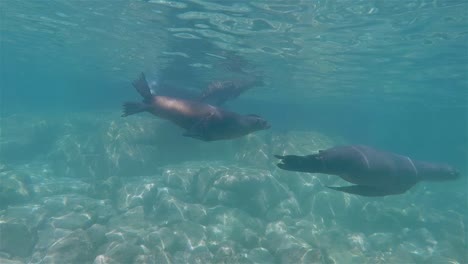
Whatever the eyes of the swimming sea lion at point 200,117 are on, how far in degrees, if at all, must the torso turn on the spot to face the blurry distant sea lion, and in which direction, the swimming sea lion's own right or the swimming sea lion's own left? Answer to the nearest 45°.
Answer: approximately 90° to the swimming sea lion's own left

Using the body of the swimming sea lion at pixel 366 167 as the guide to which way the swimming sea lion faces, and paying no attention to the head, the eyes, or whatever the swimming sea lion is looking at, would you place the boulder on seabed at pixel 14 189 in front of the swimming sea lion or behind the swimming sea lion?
behind

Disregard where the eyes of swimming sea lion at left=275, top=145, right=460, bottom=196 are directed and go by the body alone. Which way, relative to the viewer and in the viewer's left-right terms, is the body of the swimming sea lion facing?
facing to the right of the viewer

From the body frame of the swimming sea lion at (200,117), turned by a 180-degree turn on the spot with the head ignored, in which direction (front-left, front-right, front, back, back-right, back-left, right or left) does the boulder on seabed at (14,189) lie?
front-right

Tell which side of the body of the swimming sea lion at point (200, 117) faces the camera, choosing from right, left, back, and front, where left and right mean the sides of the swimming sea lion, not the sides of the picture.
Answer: right

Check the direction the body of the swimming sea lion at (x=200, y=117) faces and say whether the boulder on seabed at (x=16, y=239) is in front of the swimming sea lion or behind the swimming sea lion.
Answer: behind

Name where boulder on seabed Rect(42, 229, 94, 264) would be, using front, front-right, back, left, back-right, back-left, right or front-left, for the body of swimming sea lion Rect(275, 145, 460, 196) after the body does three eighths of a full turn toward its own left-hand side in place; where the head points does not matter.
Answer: front-left

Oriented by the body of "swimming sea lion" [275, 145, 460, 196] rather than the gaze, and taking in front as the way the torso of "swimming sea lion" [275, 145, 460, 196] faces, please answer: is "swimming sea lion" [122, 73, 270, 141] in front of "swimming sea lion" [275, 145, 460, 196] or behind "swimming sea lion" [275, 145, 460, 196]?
behind

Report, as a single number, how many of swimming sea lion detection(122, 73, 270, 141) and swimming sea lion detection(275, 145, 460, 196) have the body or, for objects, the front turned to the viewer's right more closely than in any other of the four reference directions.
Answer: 2

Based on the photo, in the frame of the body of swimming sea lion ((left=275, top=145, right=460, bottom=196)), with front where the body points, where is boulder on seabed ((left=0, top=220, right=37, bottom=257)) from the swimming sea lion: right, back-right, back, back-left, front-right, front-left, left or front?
back
